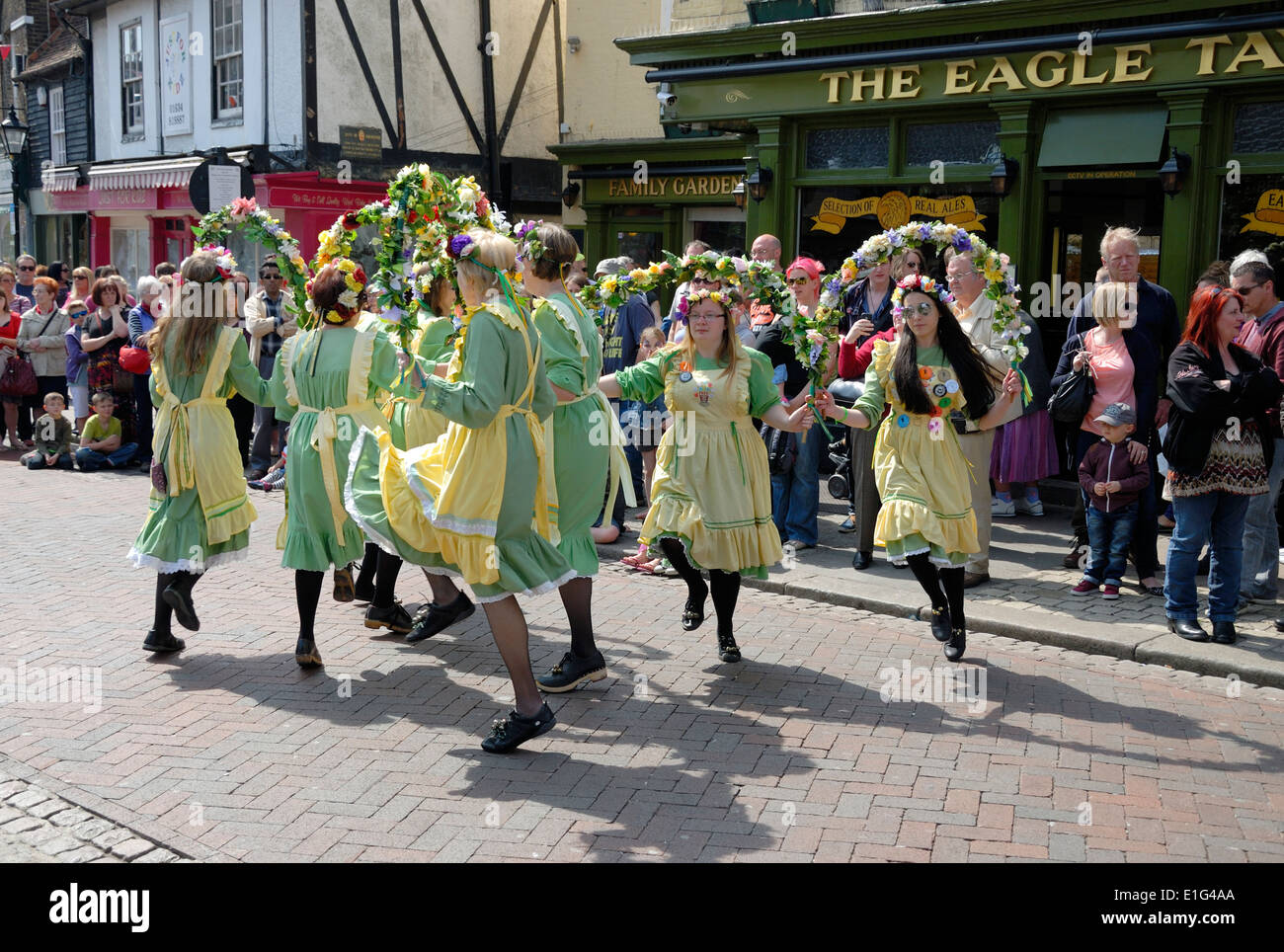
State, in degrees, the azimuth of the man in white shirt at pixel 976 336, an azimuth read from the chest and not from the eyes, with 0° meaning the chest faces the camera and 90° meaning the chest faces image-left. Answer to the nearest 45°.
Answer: approximately 45°

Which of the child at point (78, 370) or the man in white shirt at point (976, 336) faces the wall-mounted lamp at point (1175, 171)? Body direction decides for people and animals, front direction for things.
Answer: the child

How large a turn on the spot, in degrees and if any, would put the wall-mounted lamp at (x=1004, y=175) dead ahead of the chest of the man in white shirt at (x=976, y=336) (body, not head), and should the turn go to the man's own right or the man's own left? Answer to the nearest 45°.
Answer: approximately 135° to the man's own right

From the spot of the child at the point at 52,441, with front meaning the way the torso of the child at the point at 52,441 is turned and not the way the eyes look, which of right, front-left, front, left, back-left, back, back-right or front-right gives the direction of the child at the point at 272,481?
front-left

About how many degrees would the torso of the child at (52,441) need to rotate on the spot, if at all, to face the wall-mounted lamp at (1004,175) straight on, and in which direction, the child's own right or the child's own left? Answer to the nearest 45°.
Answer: approximately 45° to the child's own left

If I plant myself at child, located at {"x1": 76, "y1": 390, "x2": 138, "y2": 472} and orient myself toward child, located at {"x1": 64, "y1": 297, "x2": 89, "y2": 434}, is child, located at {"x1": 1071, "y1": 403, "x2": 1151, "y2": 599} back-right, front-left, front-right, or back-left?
back-right

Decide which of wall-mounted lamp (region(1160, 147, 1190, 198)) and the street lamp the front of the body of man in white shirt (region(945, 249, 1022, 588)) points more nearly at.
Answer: the street lamp

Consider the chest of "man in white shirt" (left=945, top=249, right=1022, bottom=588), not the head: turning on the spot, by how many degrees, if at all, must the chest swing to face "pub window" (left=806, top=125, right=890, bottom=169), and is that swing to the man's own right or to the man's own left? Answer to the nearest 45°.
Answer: approximately 135° to the man's own right

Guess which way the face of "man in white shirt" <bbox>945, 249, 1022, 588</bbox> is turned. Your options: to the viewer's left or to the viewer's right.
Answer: to the viewer's left

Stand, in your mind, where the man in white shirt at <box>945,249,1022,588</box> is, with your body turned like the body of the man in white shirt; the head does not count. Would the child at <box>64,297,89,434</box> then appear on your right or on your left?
on your right

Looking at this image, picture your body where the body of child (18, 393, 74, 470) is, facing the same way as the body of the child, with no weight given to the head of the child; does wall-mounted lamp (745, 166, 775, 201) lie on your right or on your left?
on your left

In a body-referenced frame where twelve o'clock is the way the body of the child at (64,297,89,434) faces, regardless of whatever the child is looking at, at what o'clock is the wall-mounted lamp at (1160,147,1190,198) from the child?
The wall-mounted lamp is roughly at 12 o'clock from the child.
